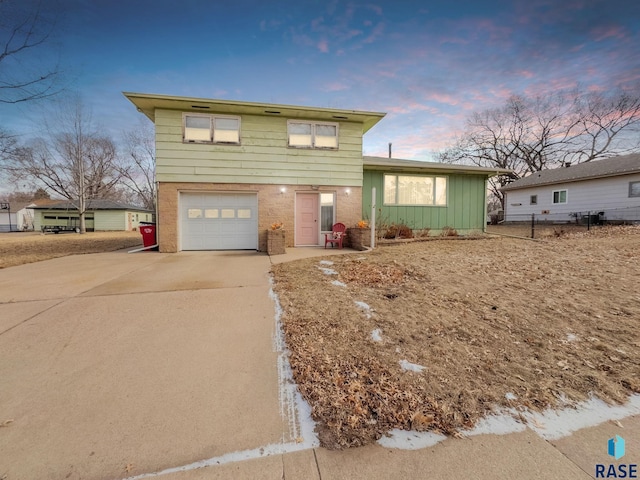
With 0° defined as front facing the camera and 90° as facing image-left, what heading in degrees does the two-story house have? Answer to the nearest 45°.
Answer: approximately 0°

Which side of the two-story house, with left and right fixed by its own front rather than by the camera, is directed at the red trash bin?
right

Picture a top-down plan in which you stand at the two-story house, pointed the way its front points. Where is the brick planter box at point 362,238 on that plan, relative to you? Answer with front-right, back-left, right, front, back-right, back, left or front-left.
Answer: left

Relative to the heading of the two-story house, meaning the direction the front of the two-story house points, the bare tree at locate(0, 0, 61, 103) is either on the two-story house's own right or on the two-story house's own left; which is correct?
on the two-story house's own right

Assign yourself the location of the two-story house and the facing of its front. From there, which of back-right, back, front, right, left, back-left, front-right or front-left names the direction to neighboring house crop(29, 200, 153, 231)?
back-right

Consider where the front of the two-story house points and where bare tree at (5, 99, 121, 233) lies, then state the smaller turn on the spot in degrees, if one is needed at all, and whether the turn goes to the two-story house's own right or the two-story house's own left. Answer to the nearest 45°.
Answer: approximately 135° to the two-story house's own right

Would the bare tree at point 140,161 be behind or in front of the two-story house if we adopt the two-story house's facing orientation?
behind
